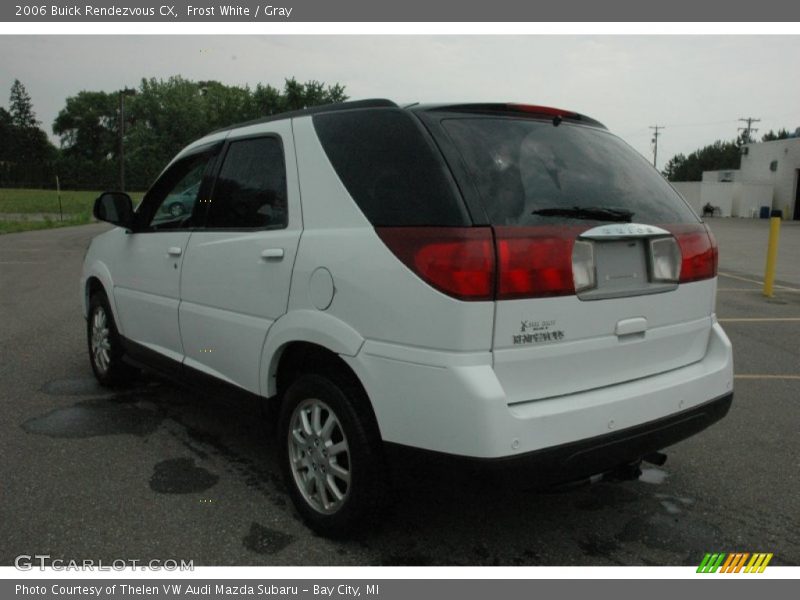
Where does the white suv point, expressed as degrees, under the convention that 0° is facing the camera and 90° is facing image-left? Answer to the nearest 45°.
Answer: approximately 135°

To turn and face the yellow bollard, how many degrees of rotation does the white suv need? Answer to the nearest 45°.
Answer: approximately 90° to its right
